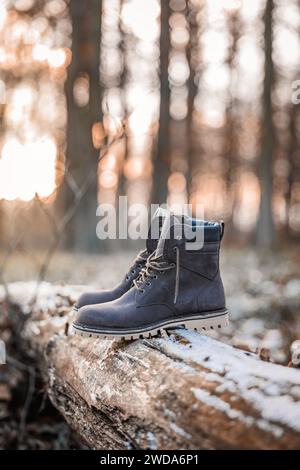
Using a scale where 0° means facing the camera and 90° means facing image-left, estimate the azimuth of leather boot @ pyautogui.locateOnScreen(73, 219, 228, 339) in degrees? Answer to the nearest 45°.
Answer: approximately 90°

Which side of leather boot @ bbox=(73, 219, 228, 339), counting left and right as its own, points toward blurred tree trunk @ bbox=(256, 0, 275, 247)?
right

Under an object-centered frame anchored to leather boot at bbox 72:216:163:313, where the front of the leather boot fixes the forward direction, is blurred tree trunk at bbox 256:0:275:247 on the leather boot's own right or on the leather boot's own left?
on the leather boot's own right

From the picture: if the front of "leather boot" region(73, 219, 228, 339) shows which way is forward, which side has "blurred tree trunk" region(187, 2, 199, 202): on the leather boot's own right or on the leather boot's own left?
on the leather boot's own right

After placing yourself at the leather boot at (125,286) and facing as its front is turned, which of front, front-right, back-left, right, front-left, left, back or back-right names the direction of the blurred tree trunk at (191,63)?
right

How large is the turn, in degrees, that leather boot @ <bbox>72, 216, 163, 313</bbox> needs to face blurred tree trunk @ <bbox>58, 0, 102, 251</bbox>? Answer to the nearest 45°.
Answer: approximately 90° to its right

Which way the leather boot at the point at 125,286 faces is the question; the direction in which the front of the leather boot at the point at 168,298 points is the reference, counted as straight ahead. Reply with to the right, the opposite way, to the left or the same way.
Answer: the same way

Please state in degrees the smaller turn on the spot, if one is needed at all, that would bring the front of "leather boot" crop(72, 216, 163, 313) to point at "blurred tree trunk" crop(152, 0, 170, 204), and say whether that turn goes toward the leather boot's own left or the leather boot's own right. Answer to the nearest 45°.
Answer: approximately 90° to the leather boot's own right

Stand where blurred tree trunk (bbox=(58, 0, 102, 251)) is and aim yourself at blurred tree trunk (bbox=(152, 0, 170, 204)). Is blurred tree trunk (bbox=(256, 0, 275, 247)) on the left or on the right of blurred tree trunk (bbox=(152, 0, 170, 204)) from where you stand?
right

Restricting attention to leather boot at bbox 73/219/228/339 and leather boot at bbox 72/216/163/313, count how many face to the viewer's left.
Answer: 2

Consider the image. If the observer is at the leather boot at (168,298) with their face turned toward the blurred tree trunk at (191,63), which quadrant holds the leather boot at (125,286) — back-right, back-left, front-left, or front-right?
front-left

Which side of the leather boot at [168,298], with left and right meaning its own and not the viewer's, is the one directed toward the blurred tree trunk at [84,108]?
right

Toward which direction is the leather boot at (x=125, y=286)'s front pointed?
to the viewer's left

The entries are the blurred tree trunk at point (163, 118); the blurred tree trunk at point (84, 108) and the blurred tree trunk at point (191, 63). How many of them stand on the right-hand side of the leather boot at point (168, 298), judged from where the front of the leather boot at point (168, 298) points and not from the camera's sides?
3
